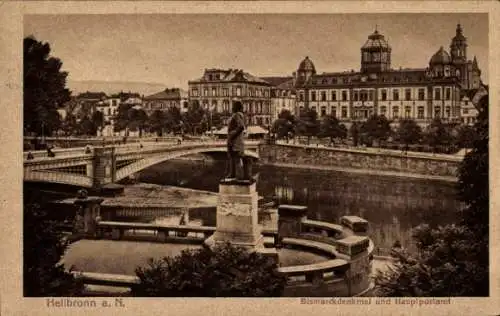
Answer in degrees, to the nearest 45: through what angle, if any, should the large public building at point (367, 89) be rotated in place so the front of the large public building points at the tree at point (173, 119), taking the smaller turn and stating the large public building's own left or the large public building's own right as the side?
approximately 90° to the large public building's own right

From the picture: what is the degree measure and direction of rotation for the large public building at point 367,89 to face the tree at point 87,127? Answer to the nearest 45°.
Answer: approximately 90° to its right

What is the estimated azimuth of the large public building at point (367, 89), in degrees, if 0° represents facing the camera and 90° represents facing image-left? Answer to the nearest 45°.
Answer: approximately 0°
